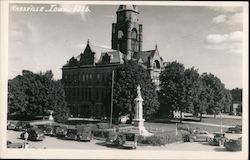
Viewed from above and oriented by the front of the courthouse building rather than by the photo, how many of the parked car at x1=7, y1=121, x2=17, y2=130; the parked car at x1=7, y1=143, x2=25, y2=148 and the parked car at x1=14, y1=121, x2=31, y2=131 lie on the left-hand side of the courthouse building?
0

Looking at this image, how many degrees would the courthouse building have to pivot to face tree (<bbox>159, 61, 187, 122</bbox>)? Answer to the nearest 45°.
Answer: approximately 45° to its left

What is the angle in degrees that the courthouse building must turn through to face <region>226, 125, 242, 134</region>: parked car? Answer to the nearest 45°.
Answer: approximately 45° to its left

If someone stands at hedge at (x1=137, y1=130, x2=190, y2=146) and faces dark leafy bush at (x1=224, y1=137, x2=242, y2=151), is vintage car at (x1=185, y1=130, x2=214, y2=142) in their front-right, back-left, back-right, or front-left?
front-left
